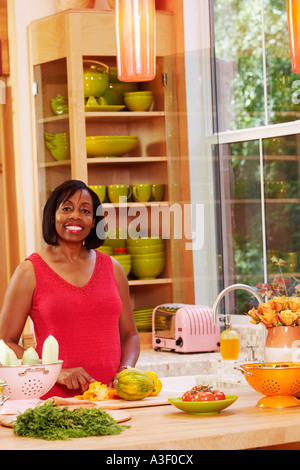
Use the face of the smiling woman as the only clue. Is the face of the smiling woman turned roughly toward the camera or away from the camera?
toward the camera

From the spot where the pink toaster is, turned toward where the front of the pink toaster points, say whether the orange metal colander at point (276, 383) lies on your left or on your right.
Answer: on your left

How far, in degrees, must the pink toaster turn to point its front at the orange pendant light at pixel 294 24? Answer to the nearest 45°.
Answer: approximately 45° to its left

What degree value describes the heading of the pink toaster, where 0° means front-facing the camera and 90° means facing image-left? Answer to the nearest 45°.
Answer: approximately 45°
